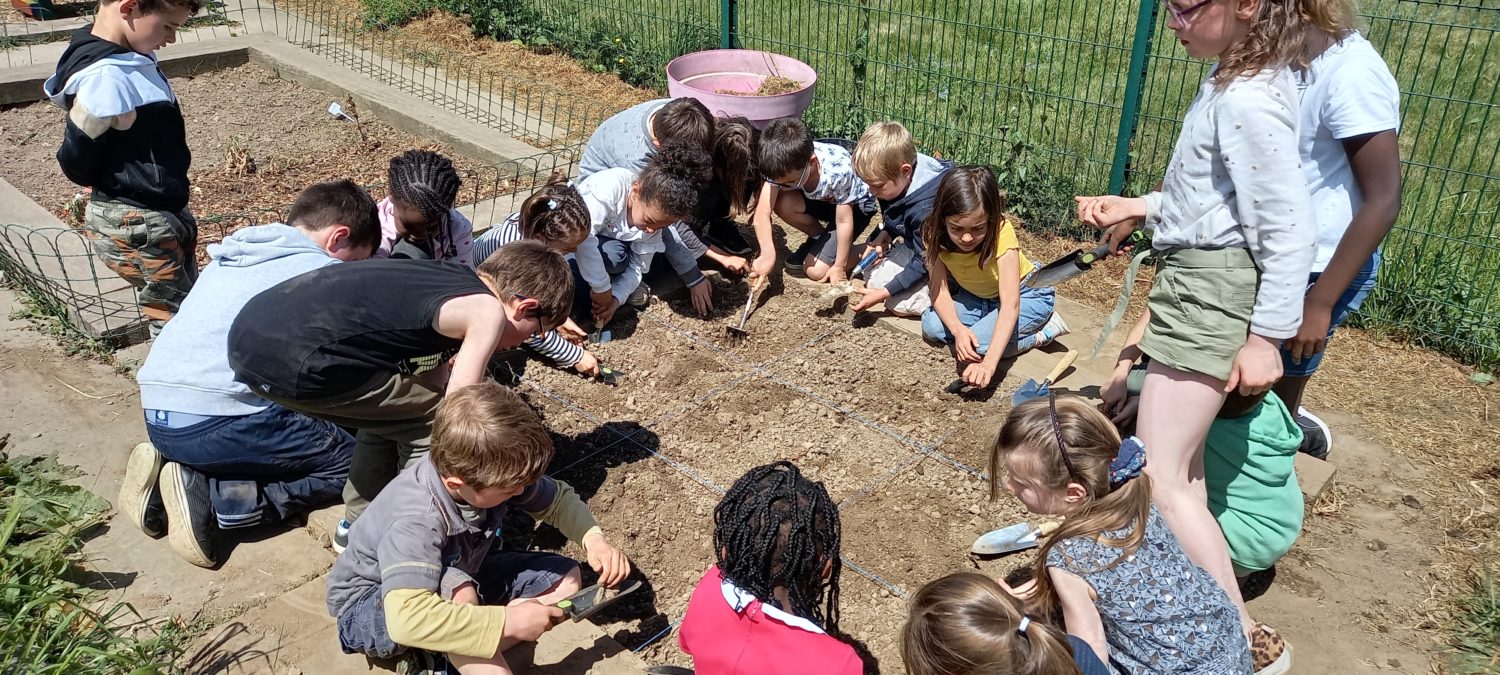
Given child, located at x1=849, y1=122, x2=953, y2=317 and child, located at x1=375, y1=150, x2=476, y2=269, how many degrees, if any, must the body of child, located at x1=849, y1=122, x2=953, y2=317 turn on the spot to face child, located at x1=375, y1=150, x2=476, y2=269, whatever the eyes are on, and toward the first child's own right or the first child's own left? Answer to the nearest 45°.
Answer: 0° — they already face them

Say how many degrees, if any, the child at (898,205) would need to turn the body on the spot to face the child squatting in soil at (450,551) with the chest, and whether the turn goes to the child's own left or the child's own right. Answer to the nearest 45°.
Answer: approximately 45° to the child's own left

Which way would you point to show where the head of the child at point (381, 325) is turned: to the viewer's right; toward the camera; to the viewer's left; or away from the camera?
to the viewer's right

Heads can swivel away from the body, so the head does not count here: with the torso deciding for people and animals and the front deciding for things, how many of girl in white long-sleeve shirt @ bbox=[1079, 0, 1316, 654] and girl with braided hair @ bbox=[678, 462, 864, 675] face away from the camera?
1

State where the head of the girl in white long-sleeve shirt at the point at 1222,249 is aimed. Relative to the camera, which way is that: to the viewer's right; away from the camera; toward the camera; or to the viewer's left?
to the viewer's left

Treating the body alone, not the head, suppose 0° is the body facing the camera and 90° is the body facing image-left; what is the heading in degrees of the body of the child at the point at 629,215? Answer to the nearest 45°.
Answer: approximately 315°

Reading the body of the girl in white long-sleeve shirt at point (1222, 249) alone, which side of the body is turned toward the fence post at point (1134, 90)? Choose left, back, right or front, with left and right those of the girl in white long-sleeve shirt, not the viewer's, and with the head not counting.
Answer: right

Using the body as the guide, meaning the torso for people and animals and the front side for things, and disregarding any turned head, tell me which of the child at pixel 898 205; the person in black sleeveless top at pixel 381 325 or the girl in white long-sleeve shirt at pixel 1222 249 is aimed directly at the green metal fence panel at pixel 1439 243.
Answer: the person in black sleeveless top

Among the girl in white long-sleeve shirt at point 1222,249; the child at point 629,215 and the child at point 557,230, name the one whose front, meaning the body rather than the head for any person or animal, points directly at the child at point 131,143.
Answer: the girl in white long-sleeve shirt

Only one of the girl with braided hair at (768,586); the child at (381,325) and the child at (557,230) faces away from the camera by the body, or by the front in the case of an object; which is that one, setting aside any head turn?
the girl with braided hair

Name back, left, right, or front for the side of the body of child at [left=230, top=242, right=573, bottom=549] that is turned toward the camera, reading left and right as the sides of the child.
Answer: right

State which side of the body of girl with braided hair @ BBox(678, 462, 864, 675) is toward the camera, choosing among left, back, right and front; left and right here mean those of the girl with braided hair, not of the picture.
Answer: back

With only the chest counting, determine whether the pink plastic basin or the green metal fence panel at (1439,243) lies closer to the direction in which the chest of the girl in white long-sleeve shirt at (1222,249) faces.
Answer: the pink plastic basin
